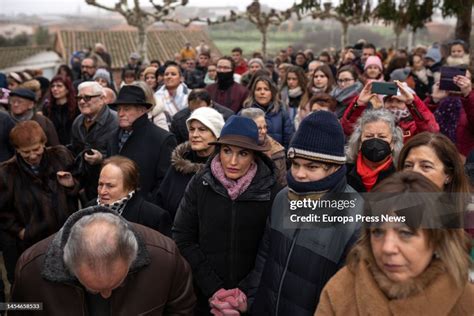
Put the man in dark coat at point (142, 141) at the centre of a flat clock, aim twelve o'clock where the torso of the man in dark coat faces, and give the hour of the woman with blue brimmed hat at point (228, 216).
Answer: The woman with blue brimmed hat is roughly at 10 o'clock from the man in dark coat.

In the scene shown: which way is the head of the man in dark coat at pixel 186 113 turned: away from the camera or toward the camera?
toward the camera

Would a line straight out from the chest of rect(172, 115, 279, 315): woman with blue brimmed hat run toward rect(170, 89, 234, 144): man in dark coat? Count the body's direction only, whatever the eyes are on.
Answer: no

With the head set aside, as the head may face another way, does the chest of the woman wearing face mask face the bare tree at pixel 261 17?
no

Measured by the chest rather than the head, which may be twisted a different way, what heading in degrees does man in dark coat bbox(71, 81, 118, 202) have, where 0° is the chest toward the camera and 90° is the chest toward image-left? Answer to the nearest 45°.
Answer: approximately 45°

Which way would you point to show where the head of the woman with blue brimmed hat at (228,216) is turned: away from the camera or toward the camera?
toward the camera

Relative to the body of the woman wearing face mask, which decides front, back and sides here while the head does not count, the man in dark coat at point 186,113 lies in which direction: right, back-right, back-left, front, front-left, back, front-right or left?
back-right

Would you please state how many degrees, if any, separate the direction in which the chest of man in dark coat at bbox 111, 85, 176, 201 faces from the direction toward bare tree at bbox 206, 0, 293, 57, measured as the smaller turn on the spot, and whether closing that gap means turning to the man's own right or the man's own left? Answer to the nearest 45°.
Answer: approximately 135° to the man's own right

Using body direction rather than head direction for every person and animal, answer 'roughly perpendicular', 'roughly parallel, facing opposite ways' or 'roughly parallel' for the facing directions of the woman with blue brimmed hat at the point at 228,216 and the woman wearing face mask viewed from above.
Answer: roughly parallel

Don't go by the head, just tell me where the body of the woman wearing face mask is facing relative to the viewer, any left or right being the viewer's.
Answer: facing the viewer

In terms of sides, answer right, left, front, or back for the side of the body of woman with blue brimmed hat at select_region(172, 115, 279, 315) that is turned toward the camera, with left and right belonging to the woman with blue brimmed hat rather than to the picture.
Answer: front

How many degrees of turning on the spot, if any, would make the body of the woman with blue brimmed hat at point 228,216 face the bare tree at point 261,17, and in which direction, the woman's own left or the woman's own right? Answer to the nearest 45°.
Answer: approximately 180°

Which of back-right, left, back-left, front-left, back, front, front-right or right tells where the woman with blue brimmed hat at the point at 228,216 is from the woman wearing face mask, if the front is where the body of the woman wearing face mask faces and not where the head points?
front-right

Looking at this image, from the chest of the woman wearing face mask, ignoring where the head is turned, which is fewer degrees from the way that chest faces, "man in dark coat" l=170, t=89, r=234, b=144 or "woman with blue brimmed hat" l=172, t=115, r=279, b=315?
the woman with blue brimmed hat

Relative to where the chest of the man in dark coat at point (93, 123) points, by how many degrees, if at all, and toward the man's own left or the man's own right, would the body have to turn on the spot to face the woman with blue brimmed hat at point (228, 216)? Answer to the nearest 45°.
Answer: approximately 45° to the man's own left
